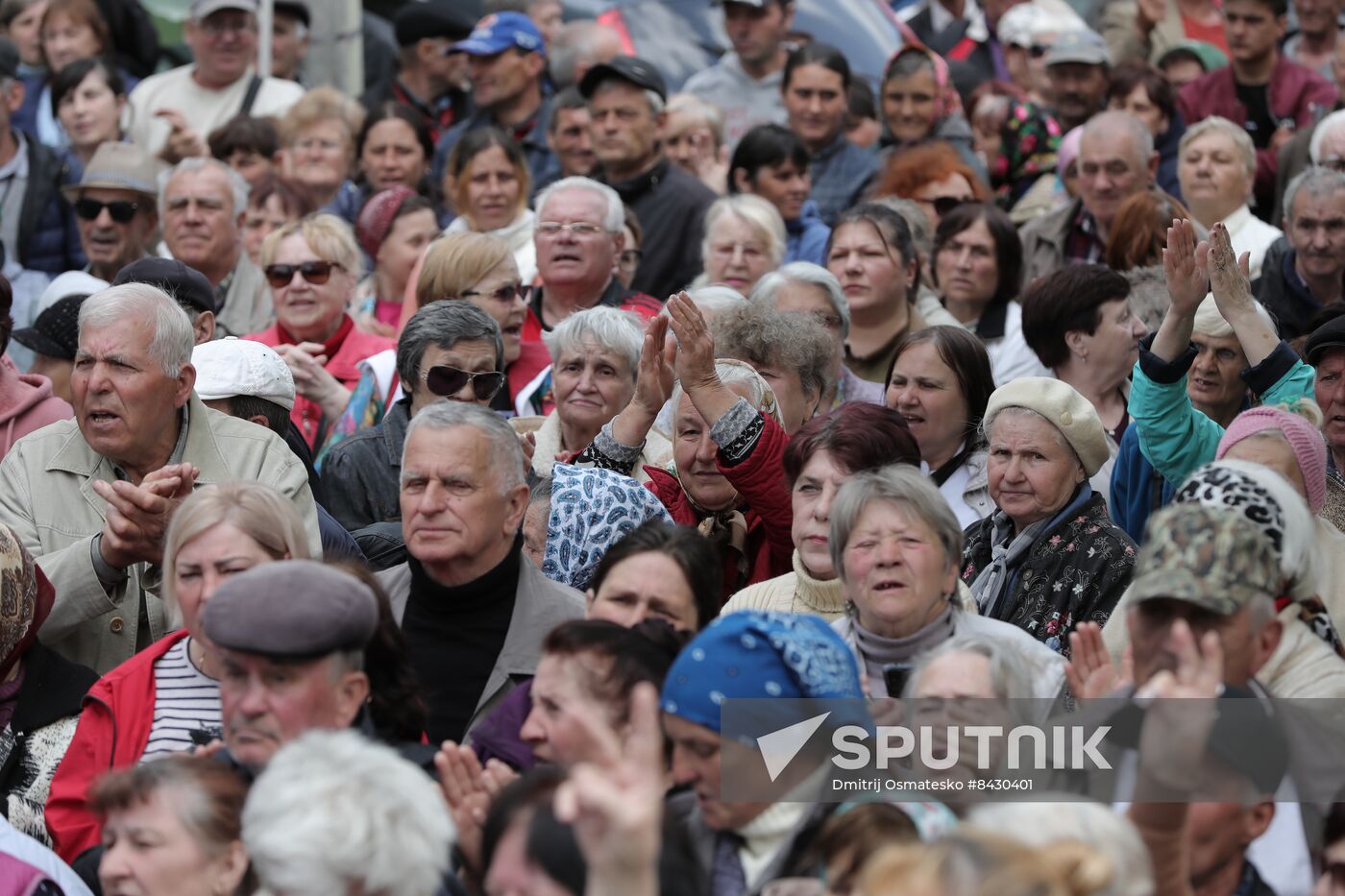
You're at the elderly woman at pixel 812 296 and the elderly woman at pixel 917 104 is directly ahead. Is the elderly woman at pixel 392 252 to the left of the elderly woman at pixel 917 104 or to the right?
left

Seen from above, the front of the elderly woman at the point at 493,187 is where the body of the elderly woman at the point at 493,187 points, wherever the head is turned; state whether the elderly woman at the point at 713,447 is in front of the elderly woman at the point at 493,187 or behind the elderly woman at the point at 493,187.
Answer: in front

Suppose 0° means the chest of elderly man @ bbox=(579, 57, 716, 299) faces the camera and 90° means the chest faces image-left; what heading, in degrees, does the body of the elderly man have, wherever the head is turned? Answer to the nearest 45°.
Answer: approximately 45°

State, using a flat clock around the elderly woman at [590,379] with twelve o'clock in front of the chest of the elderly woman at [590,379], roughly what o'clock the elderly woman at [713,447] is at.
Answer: the elderly woman at [713,447] is roughly at 11 o'clock from the elderly woman at [590,379].

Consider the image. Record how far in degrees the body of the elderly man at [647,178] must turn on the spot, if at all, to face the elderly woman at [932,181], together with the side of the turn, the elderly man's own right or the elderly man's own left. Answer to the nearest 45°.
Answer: approximately 135° to the elderly man's own left

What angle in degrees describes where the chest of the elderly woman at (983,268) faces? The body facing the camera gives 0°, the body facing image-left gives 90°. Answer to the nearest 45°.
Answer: approximately 45°

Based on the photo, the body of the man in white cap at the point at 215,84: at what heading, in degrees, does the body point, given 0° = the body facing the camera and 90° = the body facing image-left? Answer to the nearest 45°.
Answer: approximately 0°

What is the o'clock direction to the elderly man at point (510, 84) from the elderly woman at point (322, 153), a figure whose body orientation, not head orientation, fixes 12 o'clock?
The elderly man is roughly at 9 o'clock from the elderly woman.

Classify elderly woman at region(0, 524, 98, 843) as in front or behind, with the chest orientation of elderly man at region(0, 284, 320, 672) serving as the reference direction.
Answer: in front

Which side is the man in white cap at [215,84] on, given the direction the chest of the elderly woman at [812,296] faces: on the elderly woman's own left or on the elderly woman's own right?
on the elderly woman's own right

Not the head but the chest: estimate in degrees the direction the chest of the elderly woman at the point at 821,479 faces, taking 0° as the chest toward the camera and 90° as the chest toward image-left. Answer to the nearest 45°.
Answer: approximately 45°

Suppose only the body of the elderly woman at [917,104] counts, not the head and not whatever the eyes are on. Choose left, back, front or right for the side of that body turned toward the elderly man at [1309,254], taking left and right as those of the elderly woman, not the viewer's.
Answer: left
